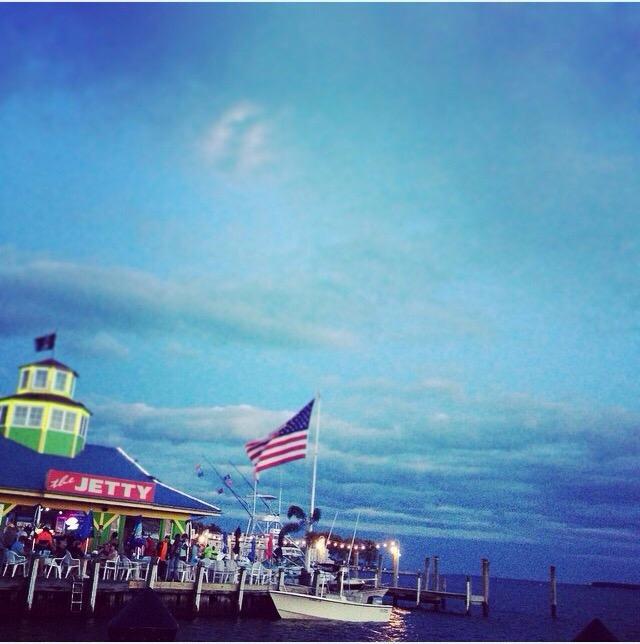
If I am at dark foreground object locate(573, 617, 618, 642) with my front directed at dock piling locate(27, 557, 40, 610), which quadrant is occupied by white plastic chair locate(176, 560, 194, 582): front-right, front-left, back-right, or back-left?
front-right

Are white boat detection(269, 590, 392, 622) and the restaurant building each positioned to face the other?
no

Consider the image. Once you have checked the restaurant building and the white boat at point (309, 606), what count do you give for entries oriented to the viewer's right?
0

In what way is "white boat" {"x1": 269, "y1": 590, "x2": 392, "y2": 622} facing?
to the viewer's left

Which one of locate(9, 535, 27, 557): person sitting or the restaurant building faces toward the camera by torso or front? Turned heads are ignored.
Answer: the restaurant building

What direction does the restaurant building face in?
toward the camera

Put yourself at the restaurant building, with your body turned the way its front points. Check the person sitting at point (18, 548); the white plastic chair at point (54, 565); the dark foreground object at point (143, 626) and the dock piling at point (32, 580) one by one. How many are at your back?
0
